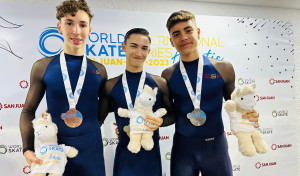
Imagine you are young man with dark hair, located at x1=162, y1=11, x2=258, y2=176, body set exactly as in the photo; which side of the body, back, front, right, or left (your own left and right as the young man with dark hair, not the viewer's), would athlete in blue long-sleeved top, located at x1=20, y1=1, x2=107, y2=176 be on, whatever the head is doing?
right

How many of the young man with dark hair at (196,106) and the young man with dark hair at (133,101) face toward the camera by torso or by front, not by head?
2

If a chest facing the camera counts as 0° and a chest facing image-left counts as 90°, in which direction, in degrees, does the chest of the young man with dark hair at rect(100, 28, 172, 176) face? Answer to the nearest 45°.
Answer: approximately 0°

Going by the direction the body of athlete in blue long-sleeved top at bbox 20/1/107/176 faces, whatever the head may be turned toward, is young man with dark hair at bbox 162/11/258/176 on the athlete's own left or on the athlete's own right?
on the athlete's own left
